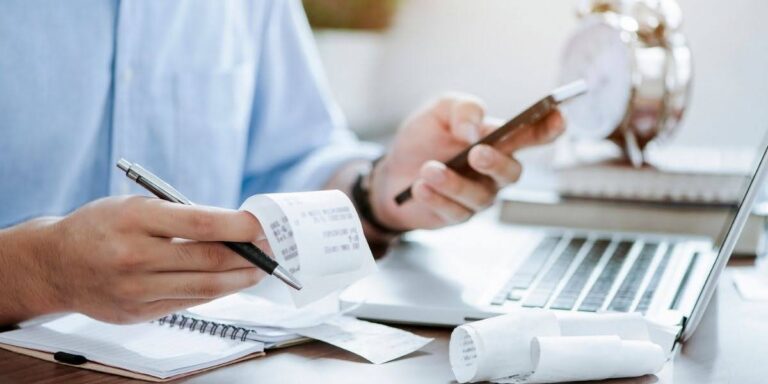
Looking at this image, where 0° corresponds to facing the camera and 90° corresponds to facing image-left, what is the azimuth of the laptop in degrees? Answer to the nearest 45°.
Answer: approximately 90°
